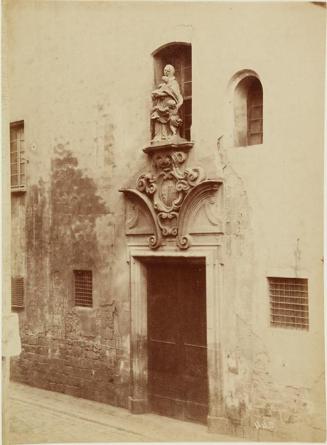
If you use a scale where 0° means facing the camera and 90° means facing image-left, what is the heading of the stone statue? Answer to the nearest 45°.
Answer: approximately 45°
